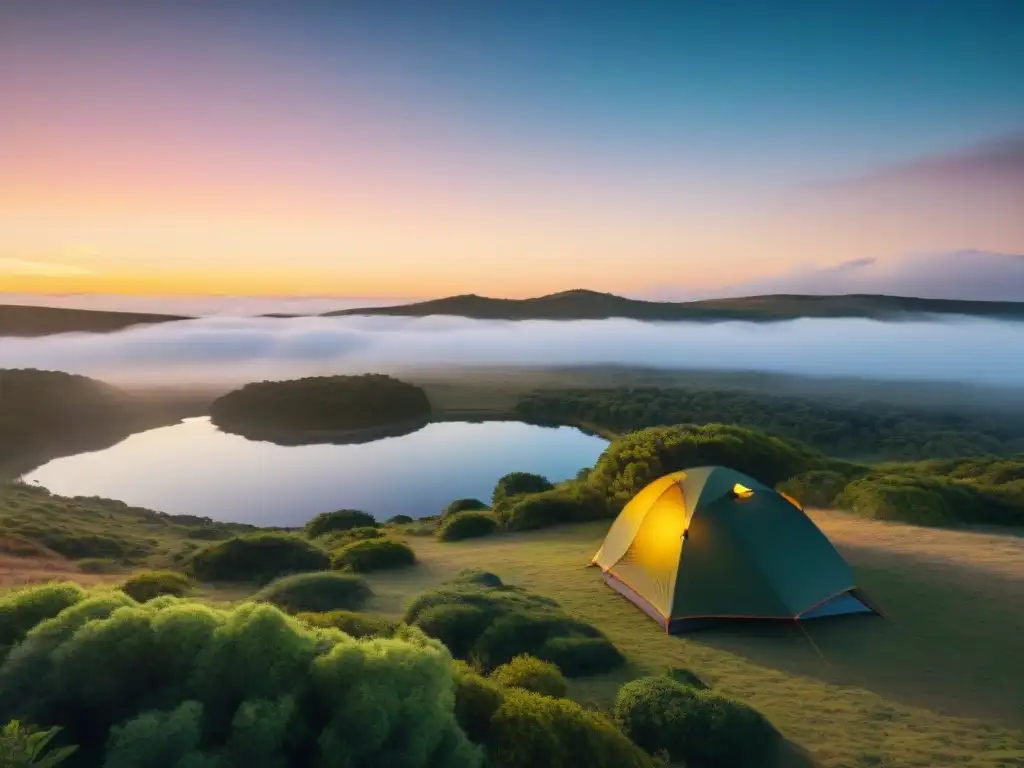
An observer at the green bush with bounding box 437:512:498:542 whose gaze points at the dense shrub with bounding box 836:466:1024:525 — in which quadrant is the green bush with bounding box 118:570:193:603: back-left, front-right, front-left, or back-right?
back-right

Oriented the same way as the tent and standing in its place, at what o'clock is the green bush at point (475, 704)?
The green bush is roughly at 11 o'clock from the tent.

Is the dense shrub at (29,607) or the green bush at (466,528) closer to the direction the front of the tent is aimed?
the dense shrub

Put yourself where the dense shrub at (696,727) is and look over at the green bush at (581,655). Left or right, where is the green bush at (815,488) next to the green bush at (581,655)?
right

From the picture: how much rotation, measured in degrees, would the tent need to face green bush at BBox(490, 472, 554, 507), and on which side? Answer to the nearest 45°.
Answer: approximately 90° to its right

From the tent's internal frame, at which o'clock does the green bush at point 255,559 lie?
The green bush is roughly at 2 o'clock from the tent.

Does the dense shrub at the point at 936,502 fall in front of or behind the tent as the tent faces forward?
behind

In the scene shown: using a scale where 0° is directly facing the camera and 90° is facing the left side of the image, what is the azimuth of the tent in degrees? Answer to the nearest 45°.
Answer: approximately 45°

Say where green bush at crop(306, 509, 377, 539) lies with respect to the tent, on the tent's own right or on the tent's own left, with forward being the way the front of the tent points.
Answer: on the tent's own right

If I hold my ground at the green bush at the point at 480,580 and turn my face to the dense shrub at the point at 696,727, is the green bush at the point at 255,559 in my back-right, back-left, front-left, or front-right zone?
back-right

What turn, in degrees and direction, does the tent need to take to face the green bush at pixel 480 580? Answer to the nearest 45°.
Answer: approximately 45° to its right

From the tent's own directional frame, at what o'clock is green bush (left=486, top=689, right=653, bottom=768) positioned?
The green bush is roughly at 11 o'clock from the tent.

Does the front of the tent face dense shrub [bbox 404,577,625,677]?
yes
